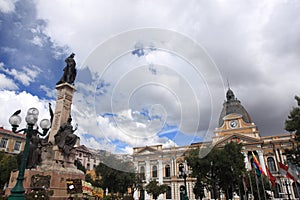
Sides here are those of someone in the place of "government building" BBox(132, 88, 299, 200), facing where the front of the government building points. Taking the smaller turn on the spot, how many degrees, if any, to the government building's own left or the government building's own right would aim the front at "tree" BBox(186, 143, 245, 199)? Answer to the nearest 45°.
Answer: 0° — it already faces it

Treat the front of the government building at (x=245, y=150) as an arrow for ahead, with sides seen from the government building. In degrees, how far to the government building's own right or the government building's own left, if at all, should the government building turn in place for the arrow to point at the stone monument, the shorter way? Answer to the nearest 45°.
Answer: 0° — it already faces it

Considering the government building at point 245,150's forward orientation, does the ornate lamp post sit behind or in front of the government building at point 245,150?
in front

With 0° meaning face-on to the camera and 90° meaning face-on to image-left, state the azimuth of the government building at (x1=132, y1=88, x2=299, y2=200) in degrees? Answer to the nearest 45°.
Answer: approximately 0°

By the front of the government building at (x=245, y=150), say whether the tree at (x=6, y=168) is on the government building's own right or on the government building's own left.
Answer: on the government building's own right

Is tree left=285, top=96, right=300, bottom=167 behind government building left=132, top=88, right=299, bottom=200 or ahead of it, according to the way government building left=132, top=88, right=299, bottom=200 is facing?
ahead

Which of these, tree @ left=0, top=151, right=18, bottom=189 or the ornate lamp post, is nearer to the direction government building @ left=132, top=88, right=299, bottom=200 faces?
the ornate lamp post
